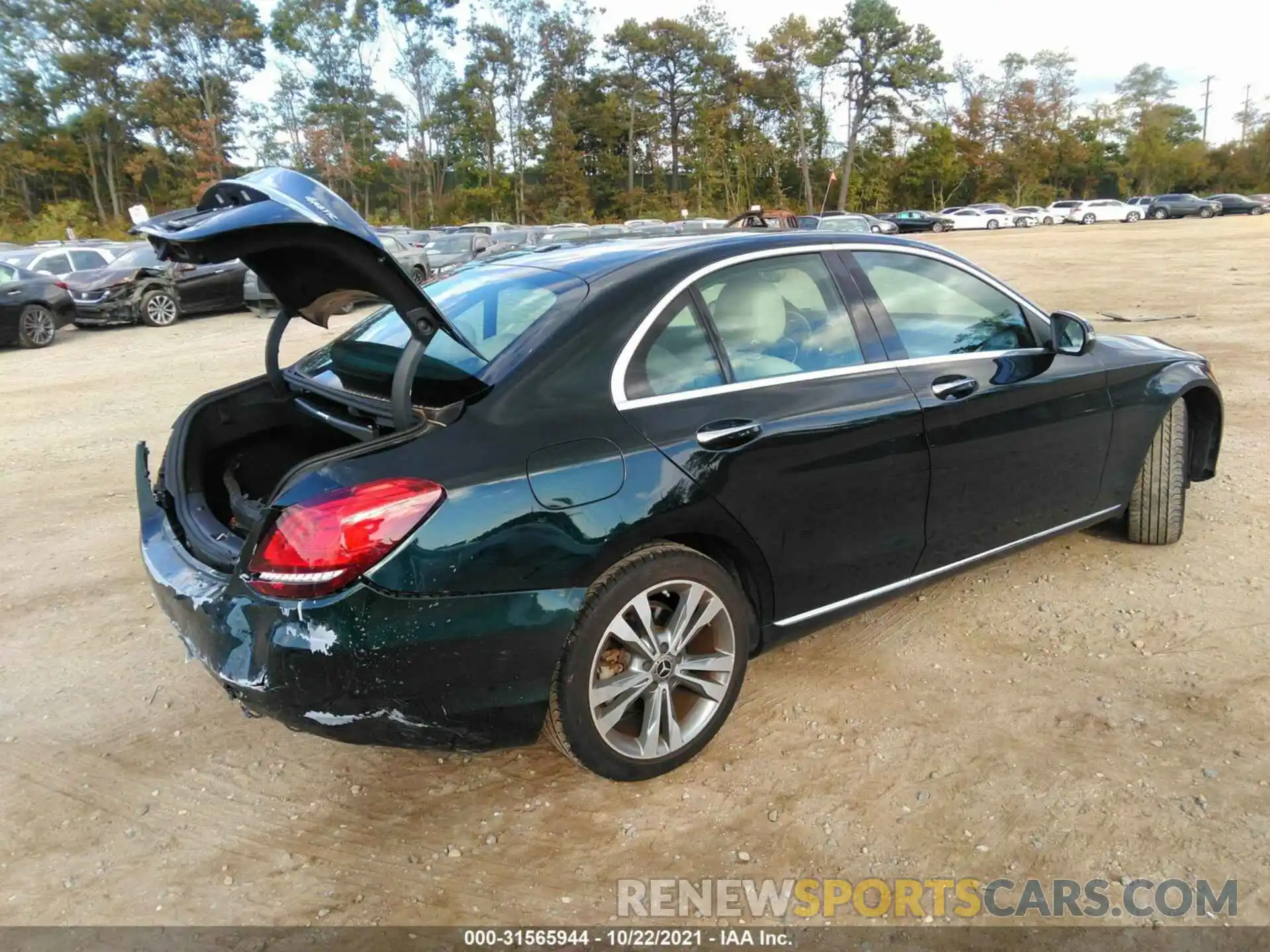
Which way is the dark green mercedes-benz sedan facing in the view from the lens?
facing away from the viewer and to the right of the viewer

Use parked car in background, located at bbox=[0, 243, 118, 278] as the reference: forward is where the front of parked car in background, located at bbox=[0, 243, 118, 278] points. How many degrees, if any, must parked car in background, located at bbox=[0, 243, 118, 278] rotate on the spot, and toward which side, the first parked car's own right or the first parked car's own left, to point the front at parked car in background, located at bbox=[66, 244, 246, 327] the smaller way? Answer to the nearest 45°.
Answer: approximately 90° to the first parked car's own left

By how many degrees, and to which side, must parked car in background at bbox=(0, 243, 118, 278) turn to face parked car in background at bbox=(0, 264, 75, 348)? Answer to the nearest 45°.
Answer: approximately 45° to its left

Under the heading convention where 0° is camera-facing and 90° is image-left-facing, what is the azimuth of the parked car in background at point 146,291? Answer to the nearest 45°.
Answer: approximately 45°

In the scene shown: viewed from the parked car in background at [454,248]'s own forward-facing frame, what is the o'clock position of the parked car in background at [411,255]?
the parked car in background at [411,255] is roughly at 11 o'clock from the parked car in background at [454,248].

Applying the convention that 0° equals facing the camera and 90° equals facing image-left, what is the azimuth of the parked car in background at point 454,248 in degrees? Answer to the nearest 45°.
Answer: approximately 45°

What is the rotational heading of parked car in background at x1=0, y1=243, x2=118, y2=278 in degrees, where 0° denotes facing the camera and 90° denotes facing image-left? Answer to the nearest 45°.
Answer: approximately 45°
